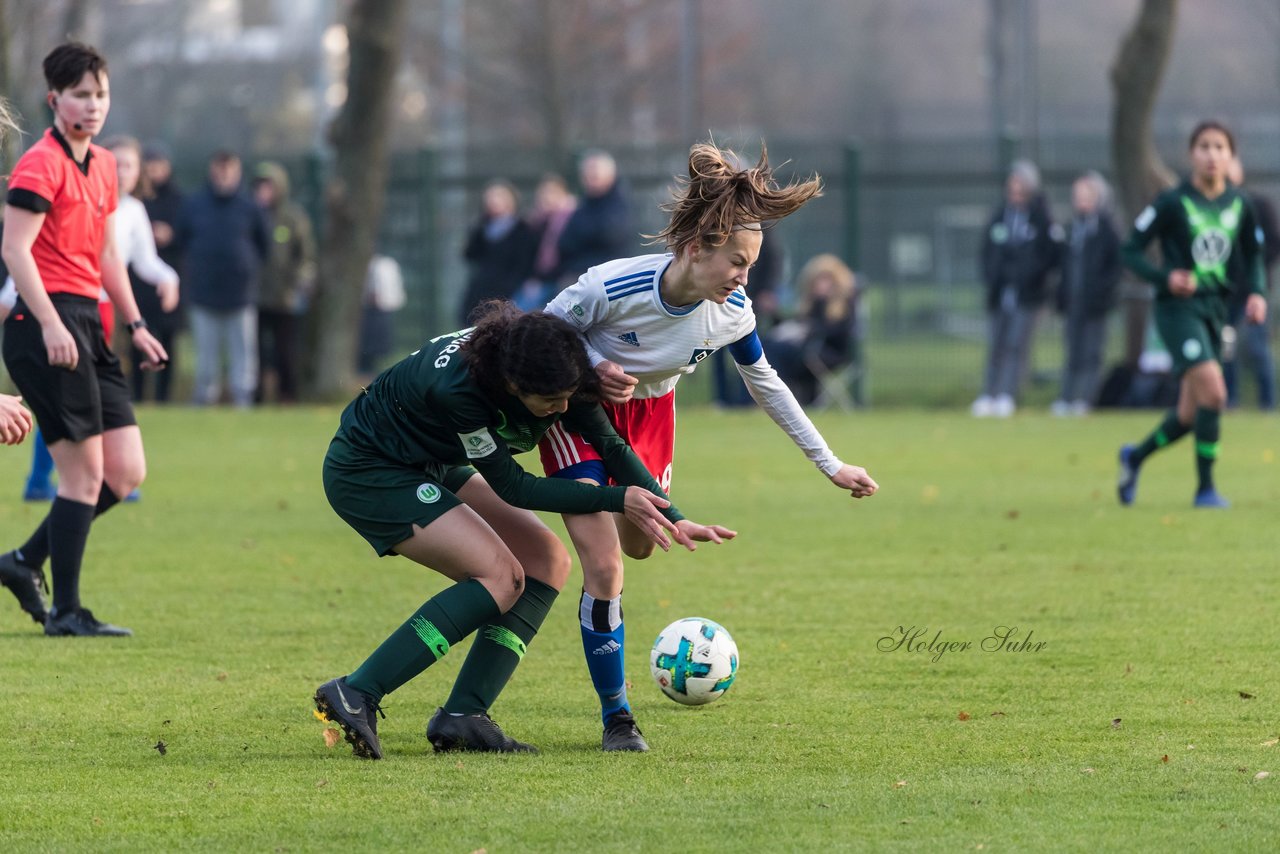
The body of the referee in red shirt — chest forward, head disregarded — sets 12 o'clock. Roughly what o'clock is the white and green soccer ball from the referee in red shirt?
The white and green soccer ball is roughly at 12 o'clock from the referee in red shirt.

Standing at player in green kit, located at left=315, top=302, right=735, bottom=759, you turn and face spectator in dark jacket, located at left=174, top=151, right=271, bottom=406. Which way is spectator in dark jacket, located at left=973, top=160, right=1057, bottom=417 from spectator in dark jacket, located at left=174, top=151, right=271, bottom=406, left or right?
right

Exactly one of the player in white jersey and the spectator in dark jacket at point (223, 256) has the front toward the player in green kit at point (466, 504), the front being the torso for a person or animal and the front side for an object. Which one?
the spectator in dark jacket

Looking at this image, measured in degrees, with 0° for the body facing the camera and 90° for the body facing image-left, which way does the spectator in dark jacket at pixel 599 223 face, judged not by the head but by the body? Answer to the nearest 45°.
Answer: approximately 0°

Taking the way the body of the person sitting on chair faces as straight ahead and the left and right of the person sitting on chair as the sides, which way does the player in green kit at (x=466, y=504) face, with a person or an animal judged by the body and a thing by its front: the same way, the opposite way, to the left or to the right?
to the left

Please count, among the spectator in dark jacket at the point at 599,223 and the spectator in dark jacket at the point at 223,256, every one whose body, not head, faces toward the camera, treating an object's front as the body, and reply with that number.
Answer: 2

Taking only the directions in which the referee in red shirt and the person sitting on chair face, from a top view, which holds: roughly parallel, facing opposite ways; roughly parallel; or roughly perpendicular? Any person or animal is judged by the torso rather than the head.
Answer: roughly perpendicular
